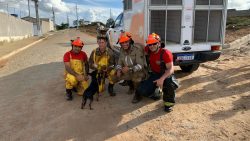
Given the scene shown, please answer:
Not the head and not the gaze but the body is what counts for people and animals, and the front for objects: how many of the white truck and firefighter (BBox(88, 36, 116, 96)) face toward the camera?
1

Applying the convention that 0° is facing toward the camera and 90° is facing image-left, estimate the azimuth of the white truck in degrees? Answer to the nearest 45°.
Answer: approximately 135°

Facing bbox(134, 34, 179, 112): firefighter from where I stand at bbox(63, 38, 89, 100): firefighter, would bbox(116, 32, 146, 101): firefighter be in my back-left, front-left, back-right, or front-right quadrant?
front-left

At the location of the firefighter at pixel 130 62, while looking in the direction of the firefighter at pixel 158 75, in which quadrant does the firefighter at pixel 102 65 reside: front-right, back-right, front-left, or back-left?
back-right

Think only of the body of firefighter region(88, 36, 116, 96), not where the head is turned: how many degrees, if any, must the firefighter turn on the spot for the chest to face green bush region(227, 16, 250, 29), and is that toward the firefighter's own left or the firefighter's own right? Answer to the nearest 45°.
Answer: approximately 135° to the firefighter's own left

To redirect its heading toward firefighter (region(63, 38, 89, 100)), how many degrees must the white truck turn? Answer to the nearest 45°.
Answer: approximately 90° to its left

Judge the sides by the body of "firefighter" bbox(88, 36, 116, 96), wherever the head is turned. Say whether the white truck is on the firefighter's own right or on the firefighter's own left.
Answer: on the firefighter's own left

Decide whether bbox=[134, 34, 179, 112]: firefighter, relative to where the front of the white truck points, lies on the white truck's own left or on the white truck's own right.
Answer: on the white truck's own left

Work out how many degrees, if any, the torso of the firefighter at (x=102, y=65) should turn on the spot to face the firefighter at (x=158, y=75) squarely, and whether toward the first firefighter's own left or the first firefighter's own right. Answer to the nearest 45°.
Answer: approximately 45° to the first firefighter's own left

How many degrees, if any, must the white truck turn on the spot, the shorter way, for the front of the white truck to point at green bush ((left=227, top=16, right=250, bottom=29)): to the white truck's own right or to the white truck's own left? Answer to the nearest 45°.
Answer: approximately 45° to the white truck's own right

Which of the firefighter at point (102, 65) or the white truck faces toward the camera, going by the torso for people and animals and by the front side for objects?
the firefighter

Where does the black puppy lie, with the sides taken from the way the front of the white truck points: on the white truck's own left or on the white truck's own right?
on the white truck's own left

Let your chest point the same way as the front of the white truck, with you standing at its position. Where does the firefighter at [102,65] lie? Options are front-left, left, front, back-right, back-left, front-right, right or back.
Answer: left

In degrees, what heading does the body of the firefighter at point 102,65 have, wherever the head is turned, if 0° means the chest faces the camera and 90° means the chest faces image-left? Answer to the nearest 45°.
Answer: approximately 0°
